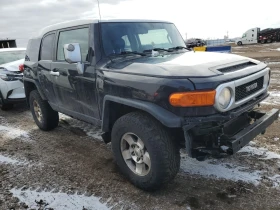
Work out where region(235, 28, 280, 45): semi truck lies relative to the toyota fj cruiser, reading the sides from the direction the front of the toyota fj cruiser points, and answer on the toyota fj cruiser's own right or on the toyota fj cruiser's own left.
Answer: on the toyota fj cruiser's own left

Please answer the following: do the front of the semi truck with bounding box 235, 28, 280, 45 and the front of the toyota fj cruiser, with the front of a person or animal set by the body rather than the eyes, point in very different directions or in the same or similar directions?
very different directions

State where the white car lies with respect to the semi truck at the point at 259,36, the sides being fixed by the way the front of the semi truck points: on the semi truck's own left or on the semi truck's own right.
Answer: on the semi truck's own left

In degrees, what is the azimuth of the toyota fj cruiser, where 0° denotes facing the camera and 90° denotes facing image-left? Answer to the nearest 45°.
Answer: approximately 315°

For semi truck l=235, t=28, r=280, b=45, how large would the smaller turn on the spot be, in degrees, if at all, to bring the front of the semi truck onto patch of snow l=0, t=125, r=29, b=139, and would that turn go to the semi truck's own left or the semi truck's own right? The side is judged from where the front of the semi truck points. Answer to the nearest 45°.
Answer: approximately 90° to the semi truck's own left

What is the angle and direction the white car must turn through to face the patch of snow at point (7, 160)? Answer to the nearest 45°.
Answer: approximately 45° to its right

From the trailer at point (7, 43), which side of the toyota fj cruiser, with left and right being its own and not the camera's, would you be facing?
back

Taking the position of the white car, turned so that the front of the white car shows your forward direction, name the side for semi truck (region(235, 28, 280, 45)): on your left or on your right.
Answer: on your left

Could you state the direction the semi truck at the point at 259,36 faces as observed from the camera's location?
facing to the left of the viewer

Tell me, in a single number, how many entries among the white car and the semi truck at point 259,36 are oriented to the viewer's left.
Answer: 1
